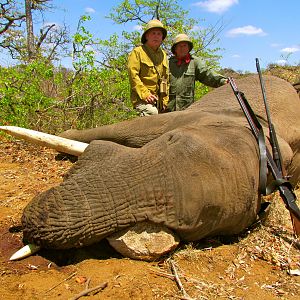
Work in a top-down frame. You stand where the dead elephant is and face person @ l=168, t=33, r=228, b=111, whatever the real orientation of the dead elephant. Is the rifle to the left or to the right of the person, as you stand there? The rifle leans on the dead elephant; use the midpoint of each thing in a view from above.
right

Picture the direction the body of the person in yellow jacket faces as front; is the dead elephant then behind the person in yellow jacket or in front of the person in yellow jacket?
in front

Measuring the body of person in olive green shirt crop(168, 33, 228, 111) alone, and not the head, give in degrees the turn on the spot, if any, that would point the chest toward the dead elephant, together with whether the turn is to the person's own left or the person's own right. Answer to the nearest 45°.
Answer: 0° — they already face it

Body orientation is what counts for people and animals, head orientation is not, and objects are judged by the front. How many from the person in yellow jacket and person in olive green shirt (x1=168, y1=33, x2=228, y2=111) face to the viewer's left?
0

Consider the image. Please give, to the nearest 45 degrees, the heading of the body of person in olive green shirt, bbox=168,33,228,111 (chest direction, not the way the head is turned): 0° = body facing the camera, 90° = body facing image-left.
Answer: approximately 0°

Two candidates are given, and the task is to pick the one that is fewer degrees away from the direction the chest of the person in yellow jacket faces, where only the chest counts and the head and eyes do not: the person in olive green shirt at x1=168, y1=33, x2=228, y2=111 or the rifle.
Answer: the rifle

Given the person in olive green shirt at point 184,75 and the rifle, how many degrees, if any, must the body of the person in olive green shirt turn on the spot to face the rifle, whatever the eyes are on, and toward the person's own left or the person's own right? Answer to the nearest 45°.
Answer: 0° — they already face it

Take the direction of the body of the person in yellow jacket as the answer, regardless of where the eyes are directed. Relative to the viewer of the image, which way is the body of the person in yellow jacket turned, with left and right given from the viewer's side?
facing the viewer and to the right of the viewer

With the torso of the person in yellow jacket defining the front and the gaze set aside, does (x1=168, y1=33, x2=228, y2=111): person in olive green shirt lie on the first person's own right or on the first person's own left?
on the first person's own left
